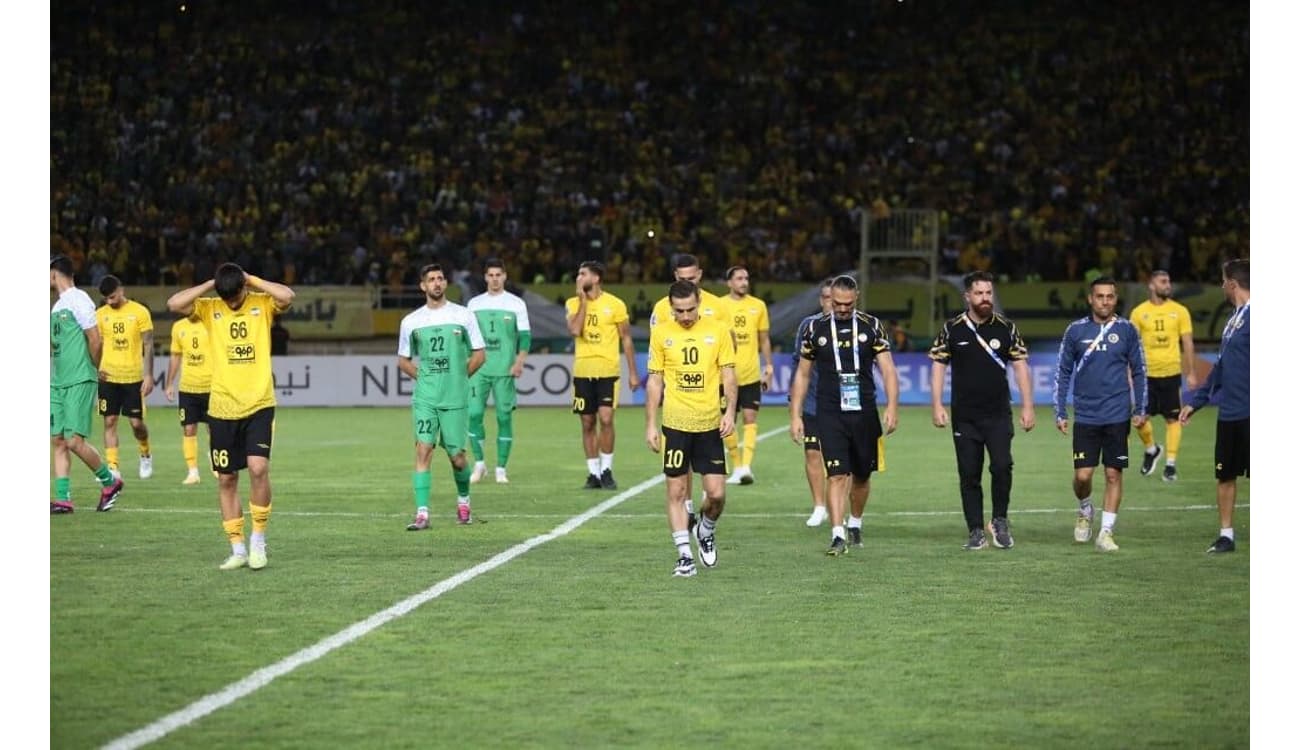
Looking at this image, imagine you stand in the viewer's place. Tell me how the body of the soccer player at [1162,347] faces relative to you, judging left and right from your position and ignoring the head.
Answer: facing the viewer

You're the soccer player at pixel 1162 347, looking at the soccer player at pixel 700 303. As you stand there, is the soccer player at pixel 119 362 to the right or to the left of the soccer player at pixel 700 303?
right

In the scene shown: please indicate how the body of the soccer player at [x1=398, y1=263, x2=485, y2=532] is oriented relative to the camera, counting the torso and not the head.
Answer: toward the camera

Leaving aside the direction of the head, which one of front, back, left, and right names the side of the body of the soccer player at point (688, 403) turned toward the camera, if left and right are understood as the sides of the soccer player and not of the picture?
front

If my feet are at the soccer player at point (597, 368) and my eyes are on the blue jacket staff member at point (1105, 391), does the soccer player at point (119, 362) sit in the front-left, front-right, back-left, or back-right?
back-right

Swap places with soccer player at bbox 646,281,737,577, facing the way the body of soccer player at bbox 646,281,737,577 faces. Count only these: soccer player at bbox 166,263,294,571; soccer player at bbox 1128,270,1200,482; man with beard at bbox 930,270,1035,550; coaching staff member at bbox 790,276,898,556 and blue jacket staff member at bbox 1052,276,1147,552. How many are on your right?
1

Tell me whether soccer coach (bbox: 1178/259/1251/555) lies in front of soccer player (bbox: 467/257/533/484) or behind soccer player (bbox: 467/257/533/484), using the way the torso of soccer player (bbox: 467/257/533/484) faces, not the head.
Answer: in front

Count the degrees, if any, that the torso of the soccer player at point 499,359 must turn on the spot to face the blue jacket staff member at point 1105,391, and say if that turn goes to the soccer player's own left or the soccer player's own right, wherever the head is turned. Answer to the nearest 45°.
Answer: approximately 45° to the soccer player's own left

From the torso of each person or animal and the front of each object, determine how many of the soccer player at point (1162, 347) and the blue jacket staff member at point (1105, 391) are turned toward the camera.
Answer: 2

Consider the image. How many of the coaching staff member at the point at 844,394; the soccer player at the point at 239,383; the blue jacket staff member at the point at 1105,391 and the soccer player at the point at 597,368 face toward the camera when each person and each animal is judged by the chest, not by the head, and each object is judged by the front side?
4

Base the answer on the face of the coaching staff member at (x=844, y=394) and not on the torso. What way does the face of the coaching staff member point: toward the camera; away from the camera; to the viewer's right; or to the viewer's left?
toward the camera

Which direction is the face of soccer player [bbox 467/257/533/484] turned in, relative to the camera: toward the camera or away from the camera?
toward the camera

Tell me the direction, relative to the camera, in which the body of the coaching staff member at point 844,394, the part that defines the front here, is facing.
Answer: toward the camera

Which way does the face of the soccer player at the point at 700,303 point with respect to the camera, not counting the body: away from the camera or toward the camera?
toward the camera

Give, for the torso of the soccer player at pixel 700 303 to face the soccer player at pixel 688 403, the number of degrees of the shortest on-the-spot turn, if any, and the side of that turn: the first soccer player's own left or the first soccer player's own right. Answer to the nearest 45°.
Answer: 0° — they already face them
